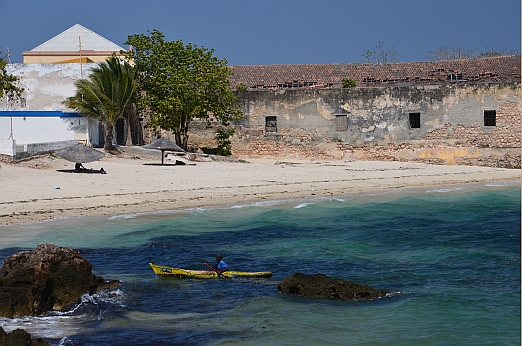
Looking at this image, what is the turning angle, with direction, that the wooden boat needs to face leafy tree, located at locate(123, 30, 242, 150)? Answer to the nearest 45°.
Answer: approximately 90° to its right

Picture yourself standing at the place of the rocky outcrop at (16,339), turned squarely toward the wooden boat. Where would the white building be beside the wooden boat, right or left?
left

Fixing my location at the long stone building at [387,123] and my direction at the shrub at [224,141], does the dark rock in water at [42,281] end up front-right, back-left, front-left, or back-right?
front-left

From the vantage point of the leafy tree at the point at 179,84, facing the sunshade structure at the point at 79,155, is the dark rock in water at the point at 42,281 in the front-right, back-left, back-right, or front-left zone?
front-left

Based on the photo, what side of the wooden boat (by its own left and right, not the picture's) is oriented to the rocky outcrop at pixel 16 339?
left

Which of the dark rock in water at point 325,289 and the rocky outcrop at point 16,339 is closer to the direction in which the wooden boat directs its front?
the rocky outcrop

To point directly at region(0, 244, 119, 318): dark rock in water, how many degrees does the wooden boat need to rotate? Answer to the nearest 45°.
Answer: approximately 45° to its left

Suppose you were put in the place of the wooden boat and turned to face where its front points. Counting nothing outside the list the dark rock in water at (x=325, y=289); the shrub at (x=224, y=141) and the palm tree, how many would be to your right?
2

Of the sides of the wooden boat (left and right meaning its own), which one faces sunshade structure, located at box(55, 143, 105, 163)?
right

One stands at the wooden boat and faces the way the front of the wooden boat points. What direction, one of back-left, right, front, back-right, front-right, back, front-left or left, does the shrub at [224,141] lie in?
right

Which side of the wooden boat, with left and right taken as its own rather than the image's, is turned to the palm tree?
right

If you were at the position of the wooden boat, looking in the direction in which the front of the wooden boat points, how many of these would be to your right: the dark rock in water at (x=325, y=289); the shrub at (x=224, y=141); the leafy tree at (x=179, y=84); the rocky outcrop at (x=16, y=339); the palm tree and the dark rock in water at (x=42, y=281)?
3

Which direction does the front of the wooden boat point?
to the viewer's left

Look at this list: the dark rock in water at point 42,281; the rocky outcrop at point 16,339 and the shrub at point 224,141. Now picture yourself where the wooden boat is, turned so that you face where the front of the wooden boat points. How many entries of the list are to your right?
1
